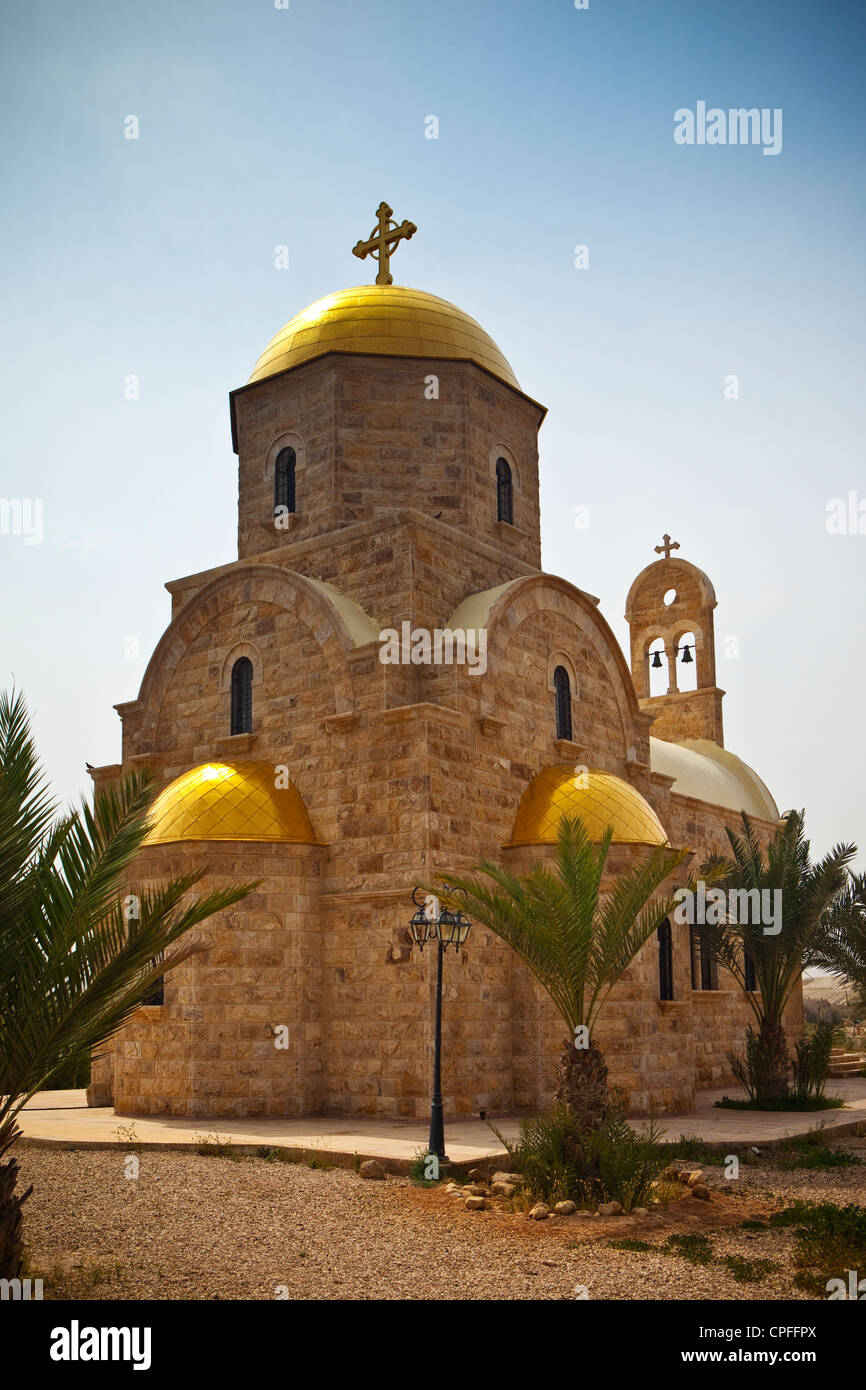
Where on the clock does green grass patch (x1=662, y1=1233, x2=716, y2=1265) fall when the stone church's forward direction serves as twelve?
The green grass patch is roughly at 4 o'clock from the stone church.

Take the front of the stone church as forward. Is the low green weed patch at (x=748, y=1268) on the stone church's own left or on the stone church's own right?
on the stone church's own right

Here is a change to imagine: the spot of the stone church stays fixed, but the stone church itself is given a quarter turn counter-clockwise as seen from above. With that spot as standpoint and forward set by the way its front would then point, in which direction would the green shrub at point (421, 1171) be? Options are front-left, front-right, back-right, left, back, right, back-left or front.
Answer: back-left

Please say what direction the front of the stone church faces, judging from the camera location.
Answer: facing away from the viewer and to the right of the viewer

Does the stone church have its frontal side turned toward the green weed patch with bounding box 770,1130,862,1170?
no
